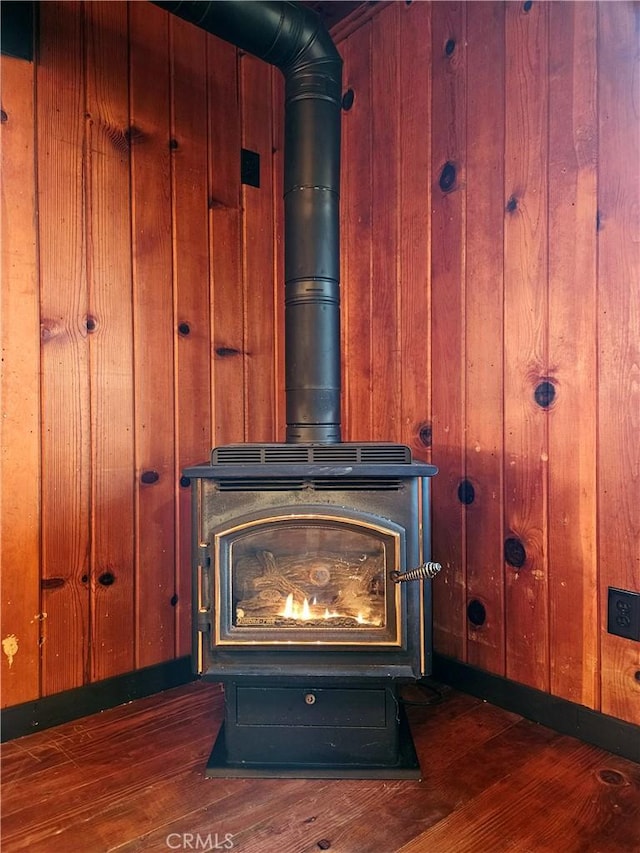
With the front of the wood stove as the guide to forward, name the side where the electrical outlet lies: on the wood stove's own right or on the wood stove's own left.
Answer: on the wood stove's own left

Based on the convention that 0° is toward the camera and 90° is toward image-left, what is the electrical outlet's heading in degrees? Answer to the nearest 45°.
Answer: approximately 45°

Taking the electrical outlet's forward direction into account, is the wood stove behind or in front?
in front

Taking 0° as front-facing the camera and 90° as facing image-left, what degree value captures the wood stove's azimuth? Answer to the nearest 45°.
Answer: approximately 0°

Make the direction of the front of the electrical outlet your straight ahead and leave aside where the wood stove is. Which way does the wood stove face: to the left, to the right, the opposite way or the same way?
to the left

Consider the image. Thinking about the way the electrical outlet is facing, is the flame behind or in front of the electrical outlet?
in front
